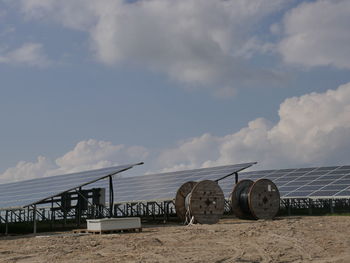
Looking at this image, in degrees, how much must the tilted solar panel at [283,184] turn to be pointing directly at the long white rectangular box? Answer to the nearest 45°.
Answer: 0° — it already faces it

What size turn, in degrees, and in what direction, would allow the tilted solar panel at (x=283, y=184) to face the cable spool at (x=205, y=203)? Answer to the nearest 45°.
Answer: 0° — it already faces it

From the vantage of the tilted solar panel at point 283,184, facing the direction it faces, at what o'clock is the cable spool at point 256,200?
The cable spool is roughly at 11 o'clock from the tilted solar panel.

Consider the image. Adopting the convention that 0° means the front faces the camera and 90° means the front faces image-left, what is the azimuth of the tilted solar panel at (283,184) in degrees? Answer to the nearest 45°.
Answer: approximately 45°

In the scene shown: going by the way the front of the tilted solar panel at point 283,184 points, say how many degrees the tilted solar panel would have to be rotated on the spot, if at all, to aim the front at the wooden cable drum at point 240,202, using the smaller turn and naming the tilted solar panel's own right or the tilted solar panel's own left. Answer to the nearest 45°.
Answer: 0° — it already faces it
